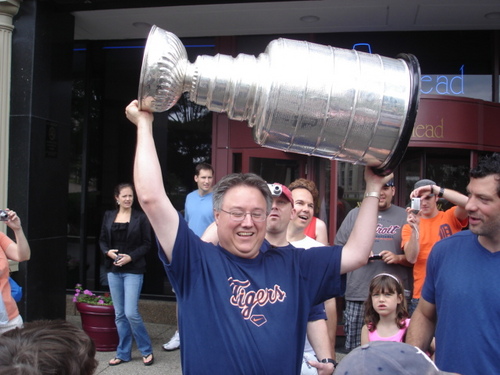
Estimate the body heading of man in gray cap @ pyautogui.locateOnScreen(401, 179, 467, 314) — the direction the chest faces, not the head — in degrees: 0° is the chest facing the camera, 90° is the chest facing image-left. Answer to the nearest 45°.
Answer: approximately 45°

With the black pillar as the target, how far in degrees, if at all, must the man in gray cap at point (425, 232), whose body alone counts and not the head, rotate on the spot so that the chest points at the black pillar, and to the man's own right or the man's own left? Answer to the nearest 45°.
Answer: approximately 45° to the man's own right

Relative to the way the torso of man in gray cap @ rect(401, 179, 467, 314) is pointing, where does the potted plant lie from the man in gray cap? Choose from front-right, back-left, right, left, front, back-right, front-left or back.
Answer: front-right

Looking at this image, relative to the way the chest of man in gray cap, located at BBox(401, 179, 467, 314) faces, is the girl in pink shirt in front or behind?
in front
